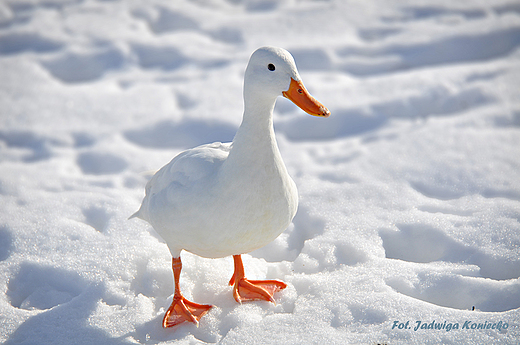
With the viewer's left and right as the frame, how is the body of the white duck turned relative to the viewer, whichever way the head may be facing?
facing the viewer and to the right of the viewer
